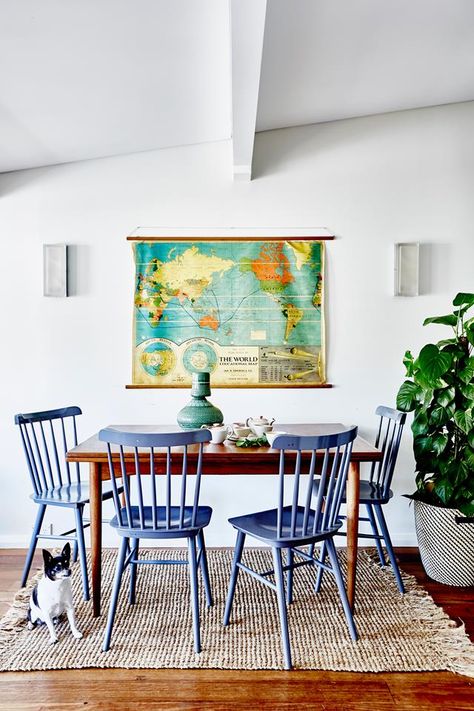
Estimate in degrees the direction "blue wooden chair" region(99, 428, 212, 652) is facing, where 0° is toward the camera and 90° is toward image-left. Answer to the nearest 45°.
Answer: approximately 180°

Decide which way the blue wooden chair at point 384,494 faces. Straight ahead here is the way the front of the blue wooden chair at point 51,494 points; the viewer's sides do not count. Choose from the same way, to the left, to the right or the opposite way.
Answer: the opposite way

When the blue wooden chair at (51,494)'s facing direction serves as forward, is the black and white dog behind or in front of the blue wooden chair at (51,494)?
in front

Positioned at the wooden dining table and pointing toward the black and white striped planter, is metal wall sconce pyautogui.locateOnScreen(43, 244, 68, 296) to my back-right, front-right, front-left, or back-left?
back-left

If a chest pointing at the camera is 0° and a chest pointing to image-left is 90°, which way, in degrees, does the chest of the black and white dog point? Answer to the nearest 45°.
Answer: approximately 315°

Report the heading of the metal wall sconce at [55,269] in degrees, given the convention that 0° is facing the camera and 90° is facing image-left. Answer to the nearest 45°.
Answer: approximately 0°

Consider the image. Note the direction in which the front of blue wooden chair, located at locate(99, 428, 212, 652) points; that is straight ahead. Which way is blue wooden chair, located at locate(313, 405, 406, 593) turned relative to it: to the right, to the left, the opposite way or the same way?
to the left

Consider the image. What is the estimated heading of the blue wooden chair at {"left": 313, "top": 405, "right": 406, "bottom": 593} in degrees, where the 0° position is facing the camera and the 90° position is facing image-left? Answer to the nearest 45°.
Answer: approximately 90°

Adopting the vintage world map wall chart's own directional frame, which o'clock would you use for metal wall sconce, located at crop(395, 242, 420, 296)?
The metal wall sconce is roughly at 9 o'clock from the vintage world map wall chart.
